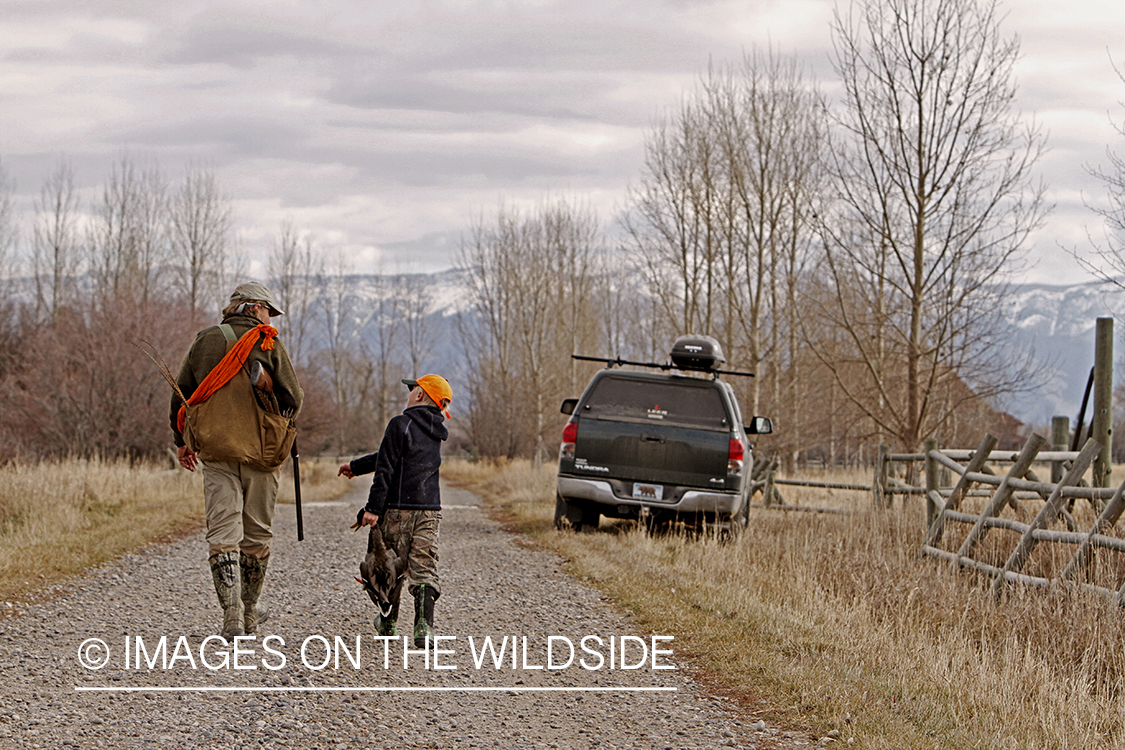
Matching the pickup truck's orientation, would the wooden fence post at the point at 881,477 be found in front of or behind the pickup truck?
in front

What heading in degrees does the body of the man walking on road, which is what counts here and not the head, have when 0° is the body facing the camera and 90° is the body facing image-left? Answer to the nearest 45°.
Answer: approximately 180°

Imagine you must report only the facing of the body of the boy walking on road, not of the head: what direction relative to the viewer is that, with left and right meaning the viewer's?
facing away from the viewer and to the left of the viewer

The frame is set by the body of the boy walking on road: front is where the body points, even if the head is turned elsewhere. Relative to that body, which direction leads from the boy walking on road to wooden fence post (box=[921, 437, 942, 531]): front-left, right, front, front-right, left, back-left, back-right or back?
right

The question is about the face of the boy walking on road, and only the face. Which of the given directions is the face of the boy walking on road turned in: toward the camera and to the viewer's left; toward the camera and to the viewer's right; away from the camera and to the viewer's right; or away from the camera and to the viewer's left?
away from the camera and to the viewer's left

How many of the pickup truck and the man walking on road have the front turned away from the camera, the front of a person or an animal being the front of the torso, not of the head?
2

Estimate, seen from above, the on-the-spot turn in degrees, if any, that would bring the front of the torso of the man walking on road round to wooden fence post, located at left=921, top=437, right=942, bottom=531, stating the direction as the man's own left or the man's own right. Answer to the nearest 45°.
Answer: approximately 45° to the man's own right

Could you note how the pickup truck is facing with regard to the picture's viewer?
facing away from the viewer

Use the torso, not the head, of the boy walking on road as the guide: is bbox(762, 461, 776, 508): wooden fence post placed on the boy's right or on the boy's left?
on the boy's right

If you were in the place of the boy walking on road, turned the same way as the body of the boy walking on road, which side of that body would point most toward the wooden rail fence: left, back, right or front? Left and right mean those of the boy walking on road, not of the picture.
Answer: right

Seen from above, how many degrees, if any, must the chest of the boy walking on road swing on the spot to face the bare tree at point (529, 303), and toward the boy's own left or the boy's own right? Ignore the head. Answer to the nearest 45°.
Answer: approximately 45° to the boy's own right

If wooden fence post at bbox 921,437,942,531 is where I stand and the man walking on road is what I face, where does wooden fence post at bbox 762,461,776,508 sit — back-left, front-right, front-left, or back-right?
back-right
